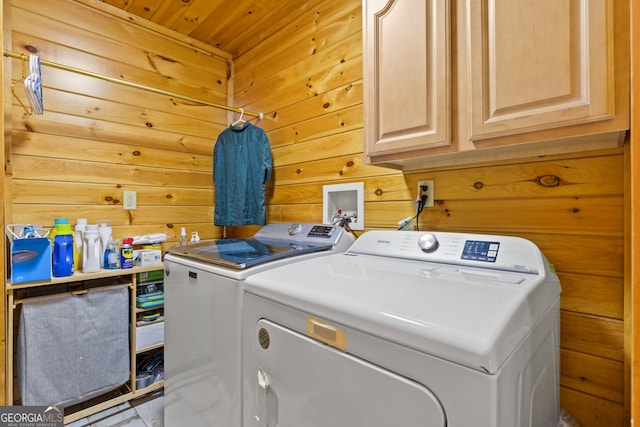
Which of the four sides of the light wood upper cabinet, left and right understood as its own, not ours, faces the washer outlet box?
right

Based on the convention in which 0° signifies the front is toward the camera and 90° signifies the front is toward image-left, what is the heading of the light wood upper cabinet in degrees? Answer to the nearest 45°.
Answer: approximately 45°

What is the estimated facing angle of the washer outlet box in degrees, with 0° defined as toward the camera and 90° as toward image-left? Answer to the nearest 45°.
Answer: approximately 45°

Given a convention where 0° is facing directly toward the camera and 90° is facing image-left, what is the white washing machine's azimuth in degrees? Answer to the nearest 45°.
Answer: approximately 45°

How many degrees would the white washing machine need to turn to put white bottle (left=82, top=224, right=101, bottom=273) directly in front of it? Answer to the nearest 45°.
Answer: approximately 90° to its right

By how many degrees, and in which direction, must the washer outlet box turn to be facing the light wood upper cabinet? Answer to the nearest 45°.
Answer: approximately 90° to its left
